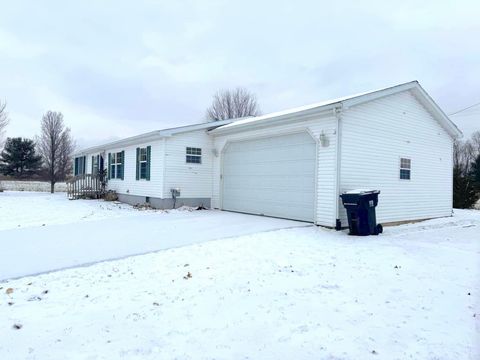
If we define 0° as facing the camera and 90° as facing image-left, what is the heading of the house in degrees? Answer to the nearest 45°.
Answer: approximately 45°

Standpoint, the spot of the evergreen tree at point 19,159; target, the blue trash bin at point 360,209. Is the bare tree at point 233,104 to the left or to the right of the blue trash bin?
left

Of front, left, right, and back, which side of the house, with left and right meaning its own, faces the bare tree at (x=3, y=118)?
right

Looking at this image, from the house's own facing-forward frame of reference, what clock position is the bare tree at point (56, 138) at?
The bare tree is roughly at 3 o'clock from the house.

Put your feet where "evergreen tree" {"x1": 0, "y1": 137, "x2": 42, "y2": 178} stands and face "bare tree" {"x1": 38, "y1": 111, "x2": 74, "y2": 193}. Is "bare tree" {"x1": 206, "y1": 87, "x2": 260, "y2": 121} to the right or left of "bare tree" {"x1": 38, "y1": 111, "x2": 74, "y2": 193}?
left

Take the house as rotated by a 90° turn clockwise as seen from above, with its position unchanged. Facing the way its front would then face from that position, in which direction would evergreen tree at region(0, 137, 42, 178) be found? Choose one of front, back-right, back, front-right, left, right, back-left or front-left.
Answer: front

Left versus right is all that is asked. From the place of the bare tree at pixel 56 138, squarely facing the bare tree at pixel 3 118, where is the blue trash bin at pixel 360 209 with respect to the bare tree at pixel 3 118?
left

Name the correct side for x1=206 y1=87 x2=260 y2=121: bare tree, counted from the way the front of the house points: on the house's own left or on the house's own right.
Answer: on the house's own right

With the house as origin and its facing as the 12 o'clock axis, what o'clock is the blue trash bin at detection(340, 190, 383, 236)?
The blue trash bin is roughly at 10 o'clock from the house.
